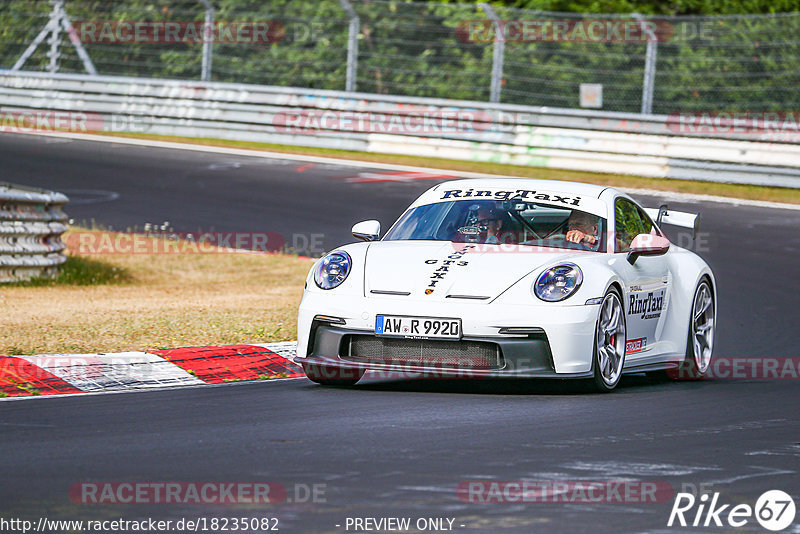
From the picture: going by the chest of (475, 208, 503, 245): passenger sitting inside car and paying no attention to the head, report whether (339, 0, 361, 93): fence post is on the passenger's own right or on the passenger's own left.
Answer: on the passenger's own right

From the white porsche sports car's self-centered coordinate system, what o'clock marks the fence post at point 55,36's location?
The fence post is roughly at 5 o'clock from the white porsche sports car.

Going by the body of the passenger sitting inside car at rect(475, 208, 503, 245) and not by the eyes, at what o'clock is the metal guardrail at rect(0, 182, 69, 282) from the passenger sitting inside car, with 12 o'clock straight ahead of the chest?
The metal guardrail is roughly at 3 o'clock from the passenger sitting inside car.

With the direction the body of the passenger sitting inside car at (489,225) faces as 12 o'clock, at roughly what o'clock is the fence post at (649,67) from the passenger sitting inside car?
The fence post is roughly at 5 o'clock from the passenger sitting inside car.

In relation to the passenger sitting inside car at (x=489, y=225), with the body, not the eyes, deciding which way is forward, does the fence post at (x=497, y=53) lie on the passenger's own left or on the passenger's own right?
on the passenger's own right

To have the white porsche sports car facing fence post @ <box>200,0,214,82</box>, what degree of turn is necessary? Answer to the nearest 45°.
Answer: approximately 180°

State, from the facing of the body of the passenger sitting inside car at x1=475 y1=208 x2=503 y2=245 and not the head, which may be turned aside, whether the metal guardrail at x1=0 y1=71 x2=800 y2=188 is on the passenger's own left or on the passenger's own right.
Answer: on the passenger's own right

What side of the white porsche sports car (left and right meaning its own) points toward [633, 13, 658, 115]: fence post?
back

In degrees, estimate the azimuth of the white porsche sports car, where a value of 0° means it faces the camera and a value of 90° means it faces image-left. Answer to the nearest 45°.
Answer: approximately 0°

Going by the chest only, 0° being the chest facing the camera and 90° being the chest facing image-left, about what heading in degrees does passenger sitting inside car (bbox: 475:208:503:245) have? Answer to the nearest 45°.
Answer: approximately 45°

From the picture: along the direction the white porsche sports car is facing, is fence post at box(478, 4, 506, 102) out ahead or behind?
behind

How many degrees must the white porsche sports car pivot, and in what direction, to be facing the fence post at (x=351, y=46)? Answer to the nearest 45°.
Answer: approximately 180°
